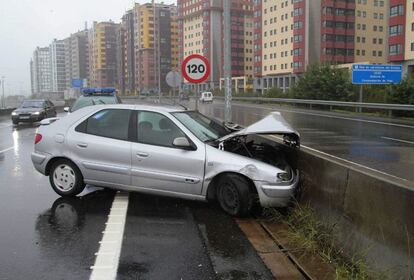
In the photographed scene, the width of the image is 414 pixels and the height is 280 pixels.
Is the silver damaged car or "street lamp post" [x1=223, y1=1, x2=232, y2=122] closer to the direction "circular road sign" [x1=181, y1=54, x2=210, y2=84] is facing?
the silver damaged car

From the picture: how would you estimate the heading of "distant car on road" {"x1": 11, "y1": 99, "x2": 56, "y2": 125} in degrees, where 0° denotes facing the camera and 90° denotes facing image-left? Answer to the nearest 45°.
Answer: approximately 45°

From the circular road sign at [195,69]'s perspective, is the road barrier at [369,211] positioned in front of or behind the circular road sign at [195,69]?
in front

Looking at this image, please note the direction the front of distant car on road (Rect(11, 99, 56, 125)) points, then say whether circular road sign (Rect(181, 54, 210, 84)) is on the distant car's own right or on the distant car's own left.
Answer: on the distant car's own left

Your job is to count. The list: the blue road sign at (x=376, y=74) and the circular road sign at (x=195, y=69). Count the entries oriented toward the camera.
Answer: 2

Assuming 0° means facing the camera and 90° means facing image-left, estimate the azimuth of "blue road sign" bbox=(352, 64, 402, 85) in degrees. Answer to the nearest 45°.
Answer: approximately 0°

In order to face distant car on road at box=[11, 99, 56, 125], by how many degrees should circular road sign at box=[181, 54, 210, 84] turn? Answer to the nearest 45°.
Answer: approximately 135° to its right

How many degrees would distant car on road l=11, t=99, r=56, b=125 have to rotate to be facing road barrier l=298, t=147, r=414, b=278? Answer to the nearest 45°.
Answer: approximately 45° to its left

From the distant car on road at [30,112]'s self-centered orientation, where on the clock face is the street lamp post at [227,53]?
The street lamp post is roughly at 10 o'clock from the distant car on road.

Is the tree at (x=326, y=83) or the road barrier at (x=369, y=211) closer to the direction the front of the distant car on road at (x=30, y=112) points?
the road barrier

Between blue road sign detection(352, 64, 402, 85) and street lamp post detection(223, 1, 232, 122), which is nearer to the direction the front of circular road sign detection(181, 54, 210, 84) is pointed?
the street lamp post

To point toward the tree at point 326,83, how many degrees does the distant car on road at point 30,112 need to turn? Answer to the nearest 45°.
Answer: approximately 135° to its left
